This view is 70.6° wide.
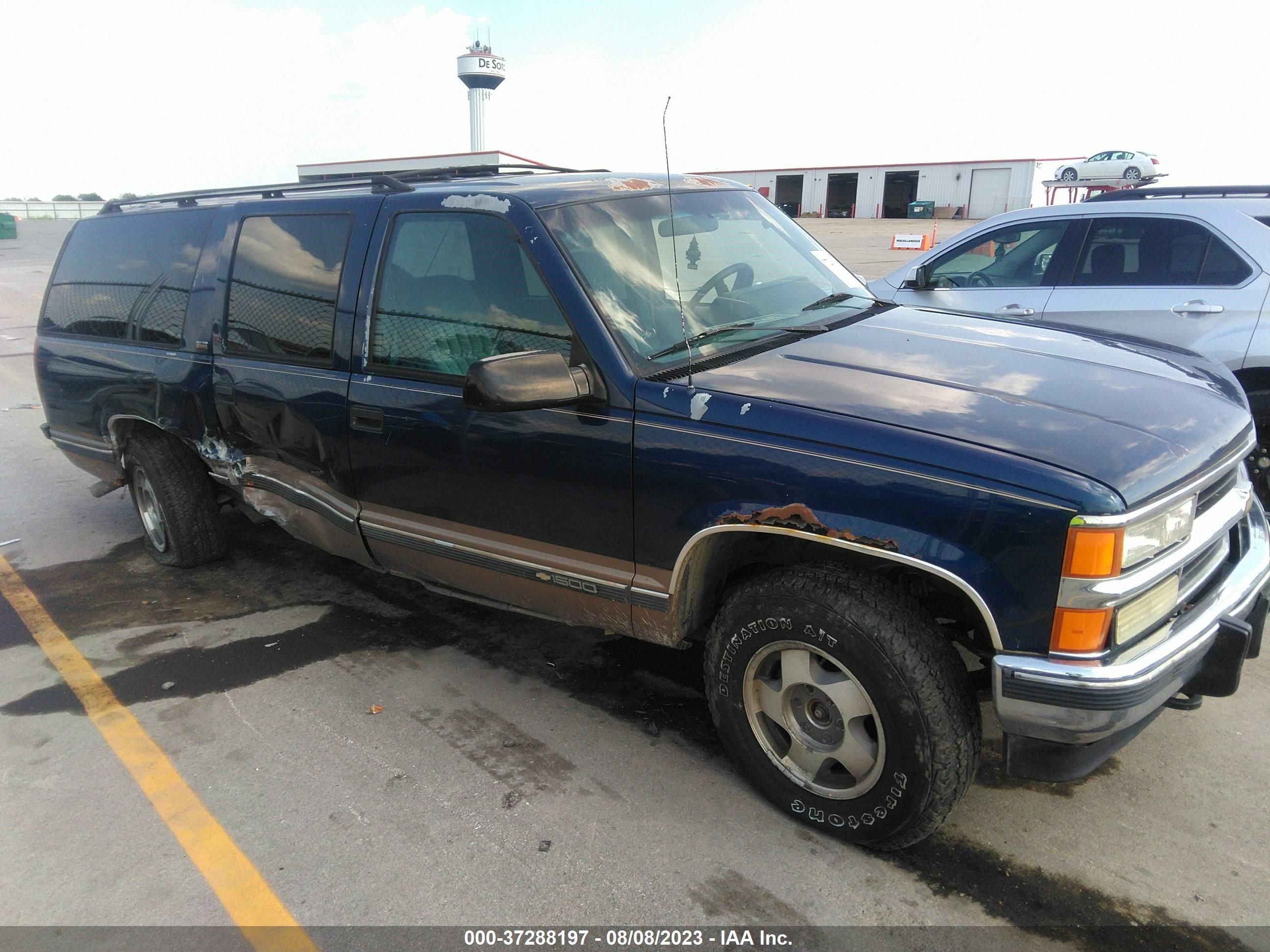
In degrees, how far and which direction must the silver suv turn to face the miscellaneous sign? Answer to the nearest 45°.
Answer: approximately 90° to its right

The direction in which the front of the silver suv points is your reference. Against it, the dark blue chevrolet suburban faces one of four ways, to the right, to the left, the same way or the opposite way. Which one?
the opposite way

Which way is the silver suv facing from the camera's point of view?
to the viewer's left

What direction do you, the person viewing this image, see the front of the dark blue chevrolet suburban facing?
facing the viewer and to the right of the viewer

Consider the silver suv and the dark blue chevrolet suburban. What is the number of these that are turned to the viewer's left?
1

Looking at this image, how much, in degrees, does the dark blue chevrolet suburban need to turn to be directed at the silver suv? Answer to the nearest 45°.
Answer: approximately 90° to its left

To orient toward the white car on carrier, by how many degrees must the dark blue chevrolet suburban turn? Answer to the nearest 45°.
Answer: approximately 90° to its left

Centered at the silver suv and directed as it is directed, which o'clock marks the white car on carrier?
The white car on carrier is roughly at 3 o'clock from the silver suv.

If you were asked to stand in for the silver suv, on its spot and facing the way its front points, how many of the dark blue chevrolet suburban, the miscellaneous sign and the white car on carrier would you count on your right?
2

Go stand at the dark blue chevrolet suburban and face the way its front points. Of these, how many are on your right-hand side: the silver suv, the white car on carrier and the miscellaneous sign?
0
